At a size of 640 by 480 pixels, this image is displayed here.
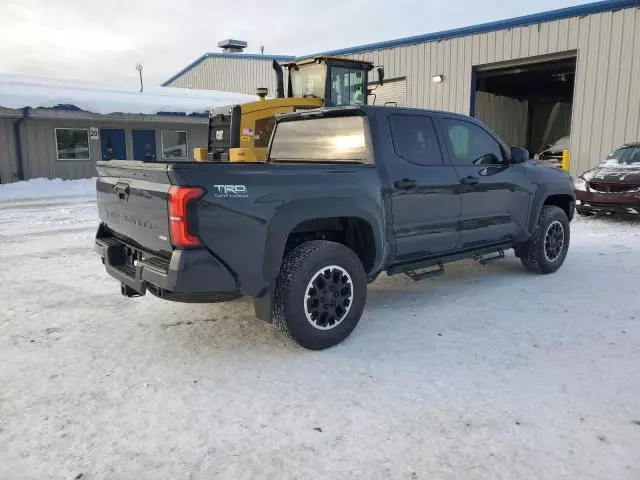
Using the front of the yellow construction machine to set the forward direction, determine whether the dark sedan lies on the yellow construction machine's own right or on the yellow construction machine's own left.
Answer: on the yellow construction machine's own right

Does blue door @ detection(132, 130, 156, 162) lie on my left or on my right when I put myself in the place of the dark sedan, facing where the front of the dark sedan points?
on my right

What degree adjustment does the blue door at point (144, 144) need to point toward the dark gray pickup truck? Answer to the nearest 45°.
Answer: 0° — it already faces it

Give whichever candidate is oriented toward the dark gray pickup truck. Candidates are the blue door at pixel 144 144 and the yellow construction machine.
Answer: the blue door

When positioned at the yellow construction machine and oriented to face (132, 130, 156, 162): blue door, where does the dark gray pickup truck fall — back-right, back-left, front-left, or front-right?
back-left

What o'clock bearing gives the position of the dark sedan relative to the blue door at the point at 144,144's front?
The dark sedan is roughly at 11 o'clock from the blue door.

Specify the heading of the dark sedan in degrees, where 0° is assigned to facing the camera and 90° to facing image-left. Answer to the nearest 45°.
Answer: approximately 45°

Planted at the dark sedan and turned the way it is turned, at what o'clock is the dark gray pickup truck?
The dark gray pickup truck is roughly at 11 o'clock from the dark sedan.

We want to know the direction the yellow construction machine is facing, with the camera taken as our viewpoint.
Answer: facing away from the viewer and to the right of the viewer

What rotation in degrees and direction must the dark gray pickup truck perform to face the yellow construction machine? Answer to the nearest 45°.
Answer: approximately 45° to its left

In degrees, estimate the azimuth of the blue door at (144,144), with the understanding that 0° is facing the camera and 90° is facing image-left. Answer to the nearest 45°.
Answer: approximately 0°
